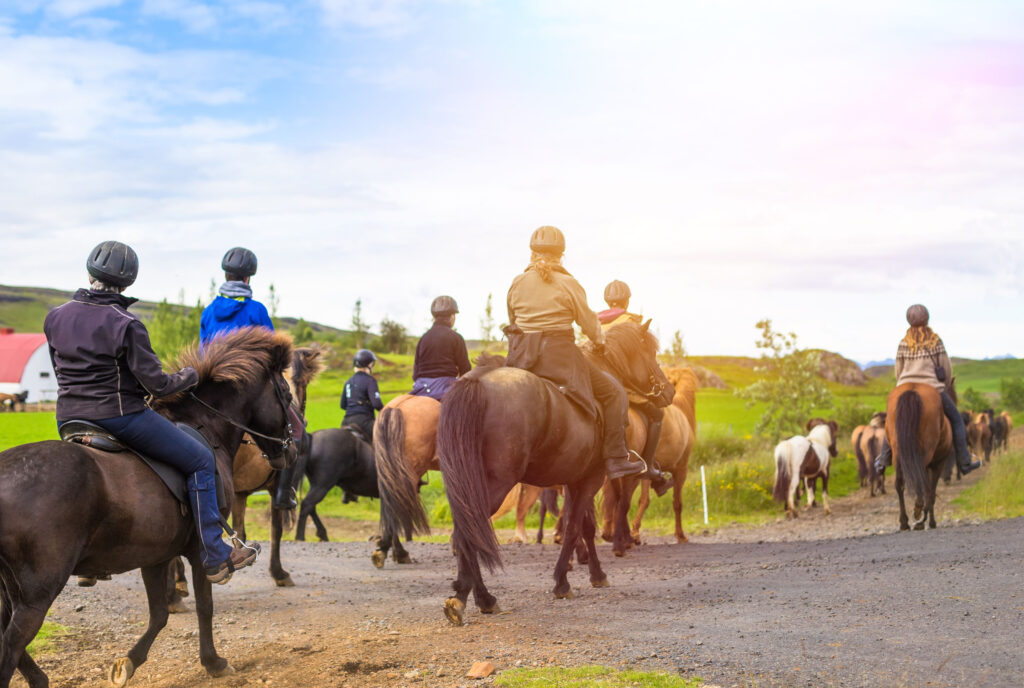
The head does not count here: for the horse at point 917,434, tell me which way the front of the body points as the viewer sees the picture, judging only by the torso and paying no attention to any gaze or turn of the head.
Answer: away from the camera

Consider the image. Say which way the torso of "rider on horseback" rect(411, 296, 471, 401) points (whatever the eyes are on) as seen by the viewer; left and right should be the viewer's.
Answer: facing away from the viewer and to the right of the viewer

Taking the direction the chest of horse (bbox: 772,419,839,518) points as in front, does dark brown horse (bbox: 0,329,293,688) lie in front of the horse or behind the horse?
behind

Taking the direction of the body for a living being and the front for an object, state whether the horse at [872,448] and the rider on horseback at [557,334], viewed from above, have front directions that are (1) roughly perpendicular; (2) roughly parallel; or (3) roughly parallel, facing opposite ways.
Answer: roughly parallel

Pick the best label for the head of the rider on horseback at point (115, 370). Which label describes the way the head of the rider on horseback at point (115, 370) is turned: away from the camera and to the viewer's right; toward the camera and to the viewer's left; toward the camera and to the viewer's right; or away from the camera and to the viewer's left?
away from the camera and to the viewer's right

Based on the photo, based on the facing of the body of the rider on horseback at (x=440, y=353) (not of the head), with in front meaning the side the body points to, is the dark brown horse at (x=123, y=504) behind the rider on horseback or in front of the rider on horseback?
behind

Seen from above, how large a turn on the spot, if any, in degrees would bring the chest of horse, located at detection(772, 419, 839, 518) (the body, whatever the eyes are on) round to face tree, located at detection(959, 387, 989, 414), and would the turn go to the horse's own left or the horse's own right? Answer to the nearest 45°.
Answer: approximately 45° to the horse's own left

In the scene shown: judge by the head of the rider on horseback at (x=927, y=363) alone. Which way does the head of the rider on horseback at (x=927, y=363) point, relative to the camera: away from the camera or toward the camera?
away from the camera

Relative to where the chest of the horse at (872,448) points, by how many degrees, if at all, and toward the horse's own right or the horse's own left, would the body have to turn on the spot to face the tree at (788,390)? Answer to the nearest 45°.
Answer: approximately 45° to the horse's own left

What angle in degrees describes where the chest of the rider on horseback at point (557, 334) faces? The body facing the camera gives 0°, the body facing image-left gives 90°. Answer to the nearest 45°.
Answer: approximately 225°

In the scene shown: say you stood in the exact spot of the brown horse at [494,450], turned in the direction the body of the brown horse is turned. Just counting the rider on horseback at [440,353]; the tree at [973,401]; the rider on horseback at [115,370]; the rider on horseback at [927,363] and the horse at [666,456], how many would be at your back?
1

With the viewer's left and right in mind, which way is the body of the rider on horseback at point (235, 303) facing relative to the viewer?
facing away from the viewer and to the right of the viewer

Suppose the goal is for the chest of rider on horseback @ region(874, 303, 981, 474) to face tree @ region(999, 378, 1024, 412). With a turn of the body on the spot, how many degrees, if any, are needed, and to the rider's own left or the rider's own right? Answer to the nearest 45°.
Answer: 0° — they already face it

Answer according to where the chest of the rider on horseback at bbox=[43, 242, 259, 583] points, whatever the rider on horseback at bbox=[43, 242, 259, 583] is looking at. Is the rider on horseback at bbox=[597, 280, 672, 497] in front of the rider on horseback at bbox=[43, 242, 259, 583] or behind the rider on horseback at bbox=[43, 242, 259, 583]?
in front

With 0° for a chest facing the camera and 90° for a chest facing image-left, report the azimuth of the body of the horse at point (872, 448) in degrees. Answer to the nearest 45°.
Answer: approximately 225°

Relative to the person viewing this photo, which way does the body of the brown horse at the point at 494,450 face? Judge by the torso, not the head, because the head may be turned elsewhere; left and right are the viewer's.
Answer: facing away from the viewer and to the right of the viewer

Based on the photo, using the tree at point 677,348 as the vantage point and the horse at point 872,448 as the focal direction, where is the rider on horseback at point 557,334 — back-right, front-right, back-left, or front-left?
front-right
